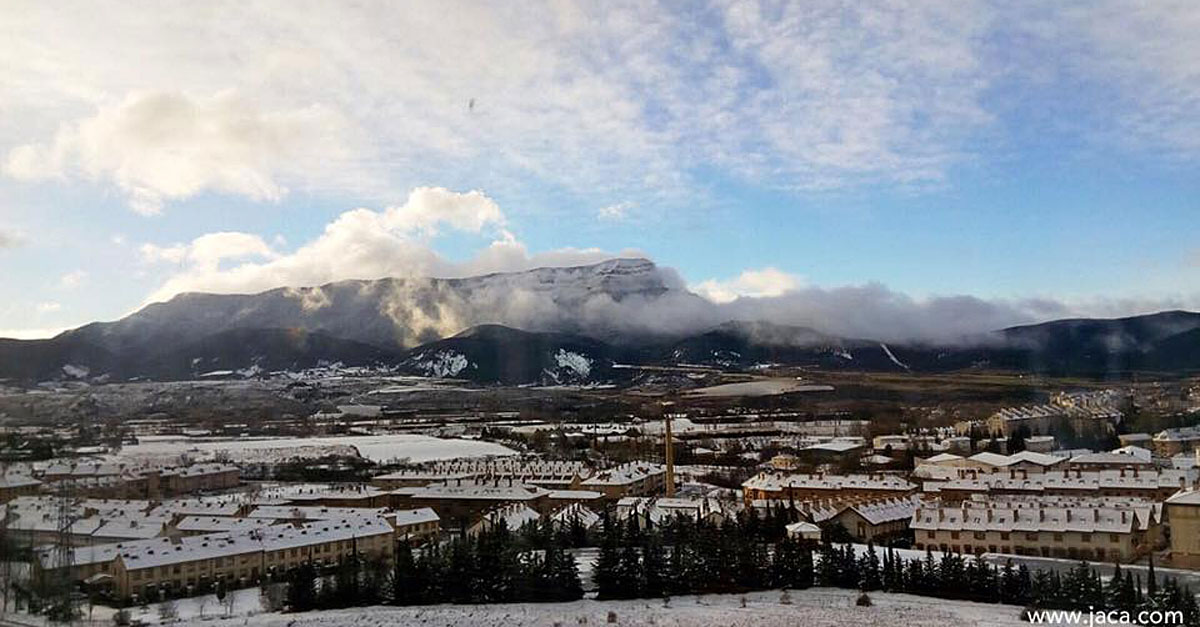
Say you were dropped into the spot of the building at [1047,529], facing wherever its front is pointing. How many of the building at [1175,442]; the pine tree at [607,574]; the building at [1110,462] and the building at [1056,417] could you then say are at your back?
3

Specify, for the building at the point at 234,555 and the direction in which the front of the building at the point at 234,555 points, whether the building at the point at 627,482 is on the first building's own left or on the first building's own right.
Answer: on the first building's own left

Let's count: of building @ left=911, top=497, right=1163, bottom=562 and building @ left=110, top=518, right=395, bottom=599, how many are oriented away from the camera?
0

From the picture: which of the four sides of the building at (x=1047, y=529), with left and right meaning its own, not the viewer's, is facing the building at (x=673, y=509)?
right

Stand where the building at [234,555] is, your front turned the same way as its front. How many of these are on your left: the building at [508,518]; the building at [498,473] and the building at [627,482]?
3

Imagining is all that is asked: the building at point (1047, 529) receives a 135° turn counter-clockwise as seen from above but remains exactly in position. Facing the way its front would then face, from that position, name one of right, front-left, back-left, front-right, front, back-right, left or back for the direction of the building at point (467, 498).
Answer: back-left

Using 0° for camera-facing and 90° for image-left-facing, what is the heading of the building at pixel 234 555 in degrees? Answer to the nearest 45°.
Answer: approximately 315°

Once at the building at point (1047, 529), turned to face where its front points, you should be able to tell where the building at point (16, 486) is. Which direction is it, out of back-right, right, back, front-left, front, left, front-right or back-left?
front-right

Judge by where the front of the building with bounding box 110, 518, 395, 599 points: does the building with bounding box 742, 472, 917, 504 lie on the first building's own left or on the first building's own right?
on the first building's own left

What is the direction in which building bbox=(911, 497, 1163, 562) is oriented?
toward the camera

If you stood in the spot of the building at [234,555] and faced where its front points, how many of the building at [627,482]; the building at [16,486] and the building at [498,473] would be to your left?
2

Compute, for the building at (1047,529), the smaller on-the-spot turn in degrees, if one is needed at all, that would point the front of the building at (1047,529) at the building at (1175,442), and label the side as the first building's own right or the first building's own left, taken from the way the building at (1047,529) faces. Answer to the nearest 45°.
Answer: approximately 180°

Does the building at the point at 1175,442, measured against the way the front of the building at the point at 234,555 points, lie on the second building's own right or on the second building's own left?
on the second building's own left
